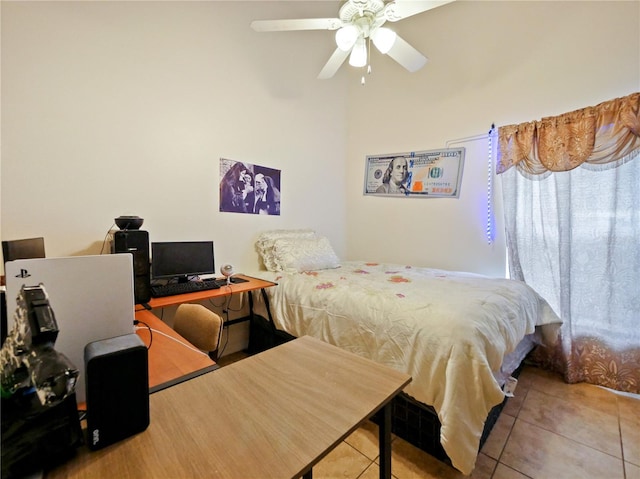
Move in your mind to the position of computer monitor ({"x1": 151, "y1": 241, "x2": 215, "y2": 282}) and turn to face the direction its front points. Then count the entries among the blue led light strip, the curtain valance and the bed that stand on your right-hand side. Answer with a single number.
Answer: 0

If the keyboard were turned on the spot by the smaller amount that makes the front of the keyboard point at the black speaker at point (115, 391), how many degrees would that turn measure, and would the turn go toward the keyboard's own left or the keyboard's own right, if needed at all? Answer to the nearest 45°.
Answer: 0° — it already faces it

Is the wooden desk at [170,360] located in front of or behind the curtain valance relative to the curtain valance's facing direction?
in front

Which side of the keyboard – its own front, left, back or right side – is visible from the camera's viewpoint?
front

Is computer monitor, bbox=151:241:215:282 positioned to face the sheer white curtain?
no

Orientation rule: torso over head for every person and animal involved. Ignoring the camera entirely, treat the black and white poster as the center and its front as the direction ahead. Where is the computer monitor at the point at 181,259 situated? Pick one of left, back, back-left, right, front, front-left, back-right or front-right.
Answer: right

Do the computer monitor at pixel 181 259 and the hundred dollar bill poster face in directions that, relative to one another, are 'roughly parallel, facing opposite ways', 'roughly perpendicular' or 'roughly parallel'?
roughly perpendicular

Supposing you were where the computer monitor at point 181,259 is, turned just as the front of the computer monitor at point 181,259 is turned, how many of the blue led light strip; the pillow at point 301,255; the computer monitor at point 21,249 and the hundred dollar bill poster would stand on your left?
3

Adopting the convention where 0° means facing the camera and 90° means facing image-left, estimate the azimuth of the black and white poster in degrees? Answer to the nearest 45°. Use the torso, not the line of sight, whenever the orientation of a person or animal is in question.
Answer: approximately 315°

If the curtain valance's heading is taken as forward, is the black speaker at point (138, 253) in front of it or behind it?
in front

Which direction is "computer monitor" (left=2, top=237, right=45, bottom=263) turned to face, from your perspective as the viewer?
facing the viewer and to the right of the viewer

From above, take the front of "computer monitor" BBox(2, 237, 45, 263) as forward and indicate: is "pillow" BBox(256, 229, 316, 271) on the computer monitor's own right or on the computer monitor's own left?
on the computer monitor's own left

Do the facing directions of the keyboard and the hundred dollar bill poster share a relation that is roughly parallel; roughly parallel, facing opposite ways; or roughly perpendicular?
roughly perpendicular

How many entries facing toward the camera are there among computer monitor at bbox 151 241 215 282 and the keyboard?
2

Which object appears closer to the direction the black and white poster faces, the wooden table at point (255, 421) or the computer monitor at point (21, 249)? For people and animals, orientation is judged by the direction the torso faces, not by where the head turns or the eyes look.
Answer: the wooden table
